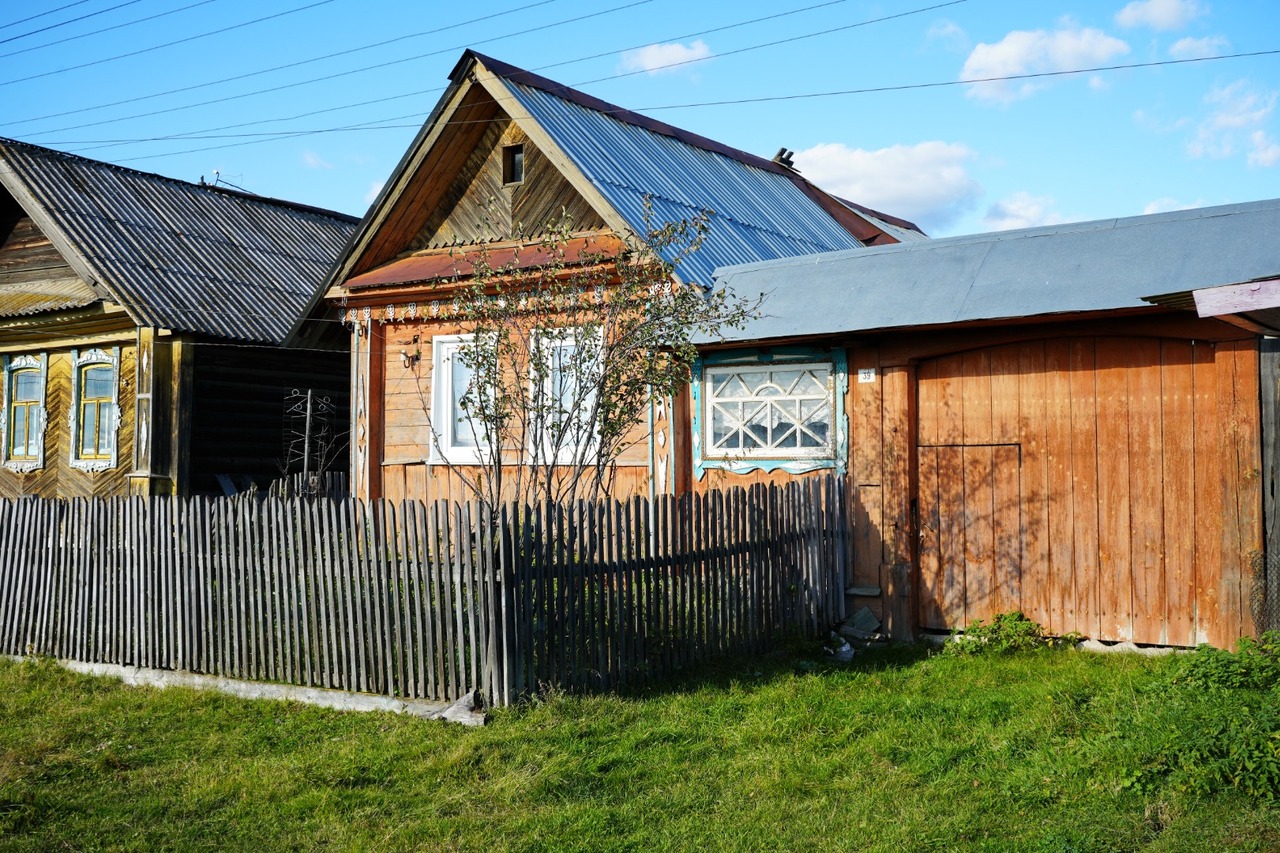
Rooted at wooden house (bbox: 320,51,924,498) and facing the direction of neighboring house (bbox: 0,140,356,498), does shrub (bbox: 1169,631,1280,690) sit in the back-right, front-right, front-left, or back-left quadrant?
back-left

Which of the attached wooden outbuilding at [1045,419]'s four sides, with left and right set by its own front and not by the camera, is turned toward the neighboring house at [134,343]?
right

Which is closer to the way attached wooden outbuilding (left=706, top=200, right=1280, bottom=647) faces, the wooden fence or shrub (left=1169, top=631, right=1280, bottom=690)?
the shrub

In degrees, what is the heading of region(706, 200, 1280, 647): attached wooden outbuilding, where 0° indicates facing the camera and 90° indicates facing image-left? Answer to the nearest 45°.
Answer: approximately 0°

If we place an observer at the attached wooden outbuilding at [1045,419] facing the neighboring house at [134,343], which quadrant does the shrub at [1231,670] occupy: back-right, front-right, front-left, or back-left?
back-left

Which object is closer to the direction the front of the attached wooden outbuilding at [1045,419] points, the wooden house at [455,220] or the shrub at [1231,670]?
the shrub

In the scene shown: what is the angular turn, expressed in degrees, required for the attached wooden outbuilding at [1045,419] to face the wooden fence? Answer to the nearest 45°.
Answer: approximately 45° to its right
